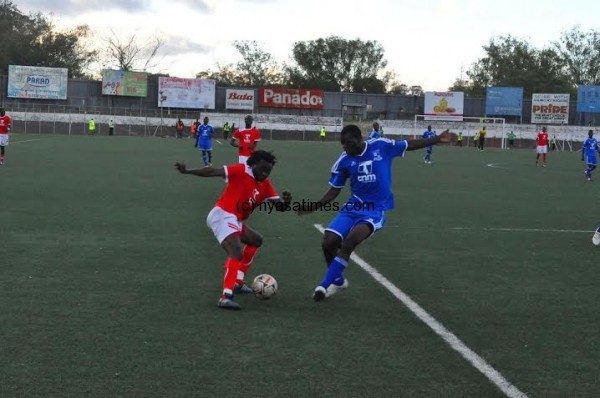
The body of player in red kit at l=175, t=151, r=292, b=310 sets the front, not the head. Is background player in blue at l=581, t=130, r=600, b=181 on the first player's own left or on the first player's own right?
on the first player's own left

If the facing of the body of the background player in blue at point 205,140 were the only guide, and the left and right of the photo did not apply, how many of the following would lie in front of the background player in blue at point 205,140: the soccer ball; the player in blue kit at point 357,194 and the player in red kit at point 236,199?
3

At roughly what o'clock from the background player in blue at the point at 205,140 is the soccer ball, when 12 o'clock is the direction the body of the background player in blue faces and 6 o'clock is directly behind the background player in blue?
The soccer ball is roughly at 12 o'clock from the background player in blue.

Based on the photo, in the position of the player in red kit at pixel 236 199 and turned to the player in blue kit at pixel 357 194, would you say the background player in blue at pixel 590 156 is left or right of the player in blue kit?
left

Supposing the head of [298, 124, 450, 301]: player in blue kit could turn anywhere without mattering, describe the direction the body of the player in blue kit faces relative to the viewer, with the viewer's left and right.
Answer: facing the viewer and to the left of the viewer

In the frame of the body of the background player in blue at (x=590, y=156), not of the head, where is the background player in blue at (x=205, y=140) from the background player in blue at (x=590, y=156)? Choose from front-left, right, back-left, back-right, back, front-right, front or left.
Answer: right

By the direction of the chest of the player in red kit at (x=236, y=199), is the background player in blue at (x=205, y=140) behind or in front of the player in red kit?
behind

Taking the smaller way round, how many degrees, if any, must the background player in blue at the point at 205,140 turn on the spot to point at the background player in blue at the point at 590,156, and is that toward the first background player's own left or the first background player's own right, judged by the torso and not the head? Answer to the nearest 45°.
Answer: approximately 90° to the first background player's own left

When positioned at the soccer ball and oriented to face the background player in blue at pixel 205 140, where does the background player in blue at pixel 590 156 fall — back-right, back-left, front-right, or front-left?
front-right

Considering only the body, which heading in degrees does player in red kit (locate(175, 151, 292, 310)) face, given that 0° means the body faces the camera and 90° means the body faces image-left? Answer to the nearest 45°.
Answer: approximately 315°

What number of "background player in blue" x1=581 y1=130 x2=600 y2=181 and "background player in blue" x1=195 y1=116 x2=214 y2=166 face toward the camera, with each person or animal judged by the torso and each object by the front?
2

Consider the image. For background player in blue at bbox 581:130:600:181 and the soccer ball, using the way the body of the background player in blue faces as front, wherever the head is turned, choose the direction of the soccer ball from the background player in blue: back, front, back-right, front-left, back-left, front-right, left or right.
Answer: front

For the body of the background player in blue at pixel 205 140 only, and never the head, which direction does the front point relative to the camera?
toward the camera

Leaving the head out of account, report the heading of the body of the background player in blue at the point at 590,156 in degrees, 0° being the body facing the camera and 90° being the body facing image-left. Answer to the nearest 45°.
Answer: approximately 0°

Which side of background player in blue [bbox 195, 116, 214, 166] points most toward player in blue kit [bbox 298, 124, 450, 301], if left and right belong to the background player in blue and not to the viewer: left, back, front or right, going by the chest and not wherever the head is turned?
front
